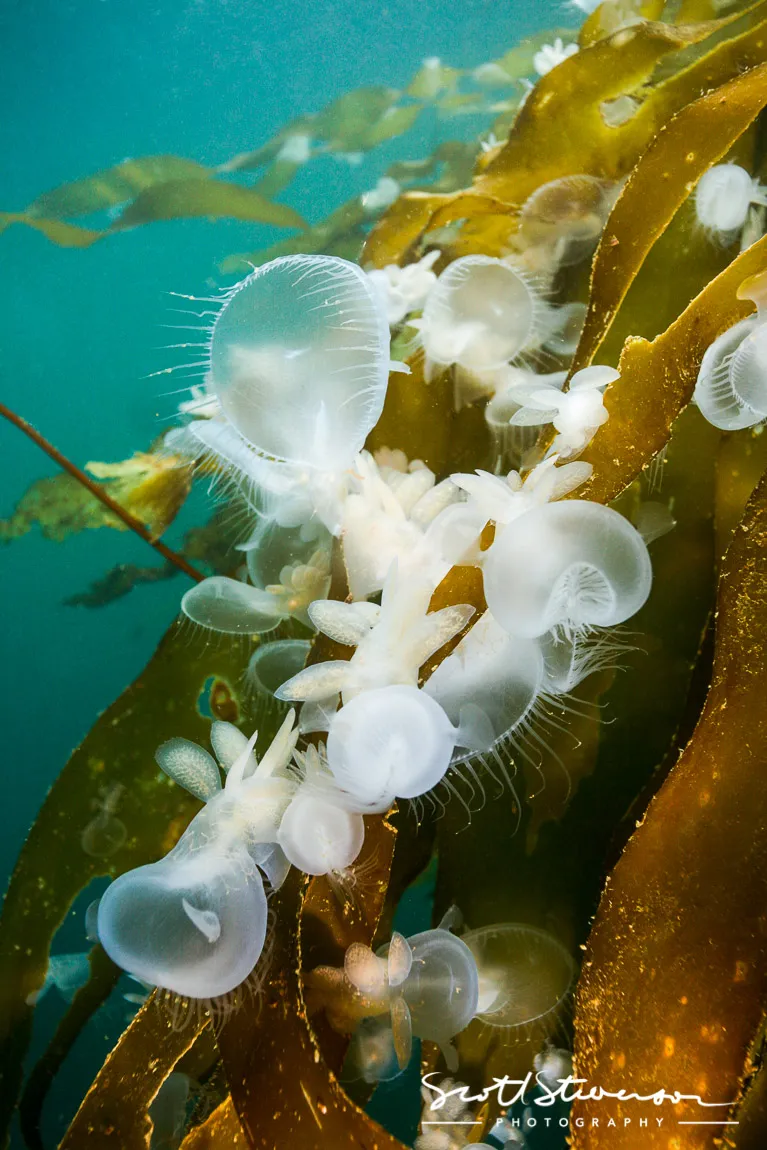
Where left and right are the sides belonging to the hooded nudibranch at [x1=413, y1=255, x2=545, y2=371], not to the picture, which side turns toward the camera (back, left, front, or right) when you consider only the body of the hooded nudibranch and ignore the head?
front

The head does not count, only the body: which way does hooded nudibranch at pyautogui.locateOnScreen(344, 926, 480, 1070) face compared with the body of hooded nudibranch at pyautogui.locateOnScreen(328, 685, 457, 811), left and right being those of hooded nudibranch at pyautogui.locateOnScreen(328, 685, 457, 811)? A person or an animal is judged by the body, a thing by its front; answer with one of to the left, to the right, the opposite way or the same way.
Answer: to the left

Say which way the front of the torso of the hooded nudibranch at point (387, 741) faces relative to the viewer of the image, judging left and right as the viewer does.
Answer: facing the viewer

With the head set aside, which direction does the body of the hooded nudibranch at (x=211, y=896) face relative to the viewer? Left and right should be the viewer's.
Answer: facing the viewer and to the left of the viewer

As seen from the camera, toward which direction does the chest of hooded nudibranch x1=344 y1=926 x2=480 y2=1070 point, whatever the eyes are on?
to the viewer's right

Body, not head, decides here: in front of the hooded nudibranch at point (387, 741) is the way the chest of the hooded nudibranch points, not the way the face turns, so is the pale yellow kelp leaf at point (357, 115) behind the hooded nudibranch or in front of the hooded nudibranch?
behind
